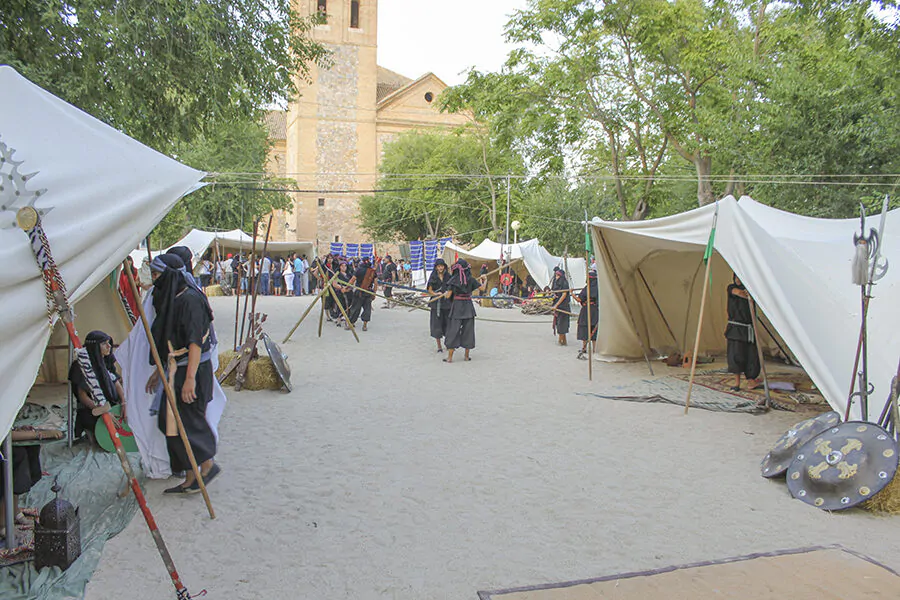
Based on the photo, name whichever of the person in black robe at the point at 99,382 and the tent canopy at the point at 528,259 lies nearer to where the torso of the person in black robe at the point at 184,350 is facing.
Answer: the person in black robe

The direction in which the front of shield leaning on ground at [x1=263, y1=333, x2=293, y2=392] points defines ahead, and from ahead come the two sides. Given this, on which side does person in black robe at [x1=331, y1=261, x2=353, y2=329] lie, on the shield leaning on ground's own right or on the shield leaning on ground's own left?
on the shield leaning on ground's own left

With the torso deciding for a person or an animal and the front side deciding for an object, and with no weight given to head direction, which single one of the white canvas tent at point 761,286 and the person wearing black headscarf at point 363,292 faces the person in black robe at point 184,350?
the white canvas tent

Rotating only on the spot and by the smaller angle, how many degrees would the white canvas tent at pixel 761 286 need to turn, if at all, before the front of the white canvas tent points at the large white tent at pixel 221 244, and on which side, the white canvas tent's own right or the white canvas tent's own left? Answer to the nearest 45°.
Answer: approximately 90° to the white canvas tent's own right

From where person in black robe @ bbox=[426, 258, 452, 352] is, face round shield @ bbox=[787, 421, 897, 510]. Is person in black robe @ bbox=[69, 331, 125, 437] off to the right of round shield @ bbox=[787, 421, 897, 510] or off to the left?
right

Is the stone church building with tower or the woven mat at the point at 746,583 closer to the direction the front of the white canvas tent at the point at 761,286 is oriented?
the woven mat

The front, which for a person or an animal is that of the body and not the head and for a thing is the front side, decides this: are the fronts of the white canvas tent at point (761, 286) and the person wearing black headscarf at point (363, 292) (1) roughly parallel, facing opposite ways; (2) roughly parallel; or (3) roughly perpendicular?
roughly perpendicular
